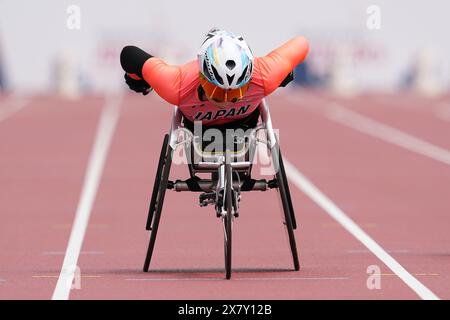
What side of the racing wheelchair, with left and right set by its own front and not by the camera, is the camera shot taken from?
front

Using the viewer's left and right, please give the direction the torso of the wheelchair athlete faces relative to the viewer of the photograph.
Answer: facing the viewer
